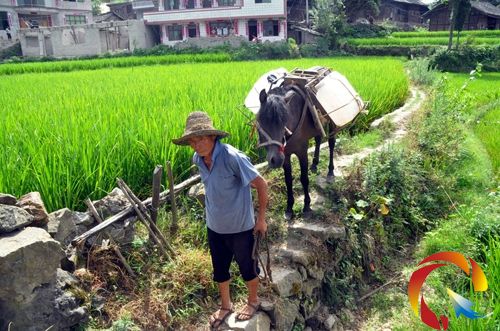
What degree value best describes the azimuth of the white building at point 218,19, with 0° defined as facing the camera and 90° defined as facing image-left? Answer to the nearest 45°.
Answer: approximately 0°

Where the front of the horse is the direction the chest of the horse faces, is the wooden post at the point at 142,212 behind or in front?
in front

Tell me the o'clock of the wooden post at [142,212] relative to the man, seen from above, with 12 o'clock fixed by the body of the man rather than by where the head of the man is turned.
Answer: The wooden post is roughly at 3 o'clock from the man.

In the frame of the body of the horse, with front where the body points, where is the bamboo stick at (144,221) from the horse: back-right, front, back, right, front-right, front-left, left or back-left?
front

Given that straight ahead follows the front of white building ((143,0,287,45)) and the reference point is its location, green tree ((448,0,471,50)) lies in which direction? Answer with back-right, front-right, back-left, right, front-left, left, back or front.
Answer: front-left

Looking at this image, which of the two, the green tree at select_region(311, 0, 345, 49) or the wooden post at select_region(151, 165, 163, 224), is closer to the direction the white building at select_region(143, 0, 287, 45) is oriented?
the wooden post

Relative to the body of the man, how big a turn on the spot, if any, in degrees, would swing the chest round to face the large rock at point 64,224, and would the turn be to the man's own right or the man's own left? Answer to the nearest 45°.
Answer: approximately 45° to the man's own right

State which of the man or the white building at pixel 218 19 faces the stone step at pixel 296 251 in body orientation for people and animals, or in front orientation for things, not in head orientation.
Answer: the white building

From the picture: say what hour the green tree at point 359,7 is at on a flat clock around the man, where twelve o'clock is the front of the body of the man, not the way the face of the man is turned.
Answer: The green tree is roughly at 5 o'clock from the man.

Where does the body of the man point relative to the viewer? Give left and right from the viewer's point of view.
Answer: facing the viewer and to the left of the viewer

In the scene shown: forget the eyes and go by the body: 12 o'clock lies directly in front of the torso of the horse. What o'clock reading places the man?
The man is roughly at 11 o'clock from the horse.

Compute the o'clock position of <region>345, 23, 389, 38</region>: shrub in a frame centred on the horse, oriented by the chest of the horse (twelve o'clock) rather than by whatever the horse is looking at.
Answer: The shrub is roughly at 5 o'clock from the horse.

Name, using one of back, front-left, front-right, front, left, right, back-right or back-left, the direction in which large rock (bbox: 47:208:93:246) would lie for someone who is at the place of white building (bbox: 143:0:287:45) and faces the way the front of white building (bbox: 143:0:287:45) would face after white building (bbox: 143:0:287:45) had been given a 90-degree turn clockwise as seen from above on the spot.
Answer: left

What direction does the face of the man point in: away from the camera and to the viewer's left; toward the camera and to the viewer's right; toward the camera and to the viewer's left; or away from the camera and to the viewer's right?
toward the camera and to the viewer's left

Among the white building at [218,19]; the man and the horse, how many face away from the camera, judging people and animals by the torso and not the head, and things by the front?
0

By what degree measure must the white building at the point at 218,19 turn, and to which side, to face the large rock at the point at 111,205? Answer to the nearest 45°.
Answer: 0° — it already faces it
